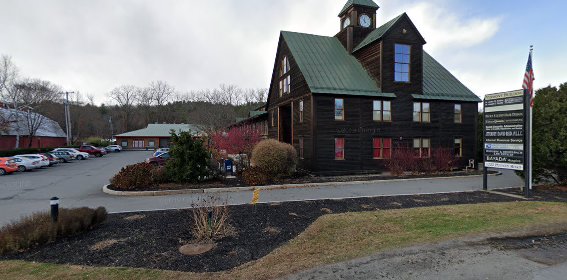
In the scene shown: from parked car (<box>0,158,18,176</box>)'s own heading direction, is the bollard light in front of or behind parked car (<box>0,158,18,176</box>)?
behind

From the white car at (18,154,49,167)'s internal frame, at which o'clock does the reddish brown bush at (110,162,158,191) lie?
The reddish brown bush is roughly at 7 o'clock from the white car.

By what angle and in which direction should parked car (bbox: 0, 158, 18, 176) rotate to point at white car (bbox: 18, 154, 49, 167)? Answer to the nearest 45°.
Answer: approximately 90° to its right

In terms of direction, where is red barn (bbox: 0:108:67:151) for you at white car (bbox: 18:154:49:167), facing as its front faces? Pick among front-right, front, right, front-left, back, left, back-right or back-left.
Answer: front-right

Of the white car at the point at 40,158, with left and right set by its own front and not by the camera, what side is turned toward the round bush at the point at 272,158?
back

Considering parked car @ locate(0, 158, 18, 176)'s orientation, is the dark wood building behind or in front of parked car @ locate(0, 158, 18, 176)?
behind

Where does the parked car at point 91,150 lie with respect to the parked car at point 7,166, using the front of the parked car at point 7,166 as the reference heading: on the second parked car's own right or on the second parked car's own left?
on the second parked car's own right

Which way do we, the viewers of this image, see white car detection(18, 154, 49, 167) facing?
facing away from the viewer and to the left of the viewer

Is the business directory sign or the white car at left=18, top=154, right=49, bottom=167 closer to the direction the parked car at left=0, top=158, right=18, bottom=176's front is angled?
the white car

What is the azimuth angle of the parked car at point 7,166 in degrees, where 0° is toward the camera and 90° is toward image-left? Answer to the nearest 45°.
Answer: approximately 135°

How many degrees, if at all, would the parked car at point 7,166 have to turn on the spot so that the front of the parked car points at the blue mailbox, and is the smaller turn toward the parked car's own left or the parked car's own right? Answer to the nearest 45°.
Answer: approximately 180°

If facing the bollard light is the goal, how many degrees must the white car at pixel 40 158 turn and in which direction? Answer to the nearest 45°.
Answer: approximately 135° to its left

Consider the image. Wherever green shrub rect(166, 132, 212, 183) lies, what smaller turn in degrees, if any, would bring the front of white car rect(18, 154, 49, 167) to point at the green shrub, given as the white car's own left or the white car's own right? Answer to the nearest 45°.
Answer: approximately 135° to the white car's own left
